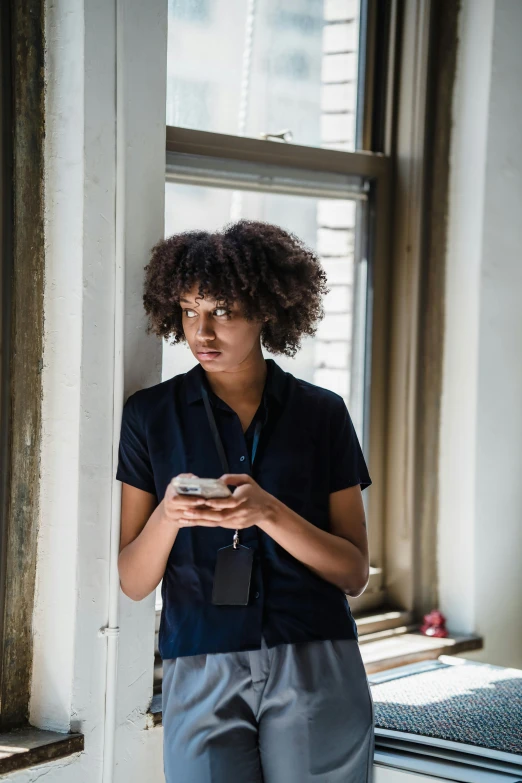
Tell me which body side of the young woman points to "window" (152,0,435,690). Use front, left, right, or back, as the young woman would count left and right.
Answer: back

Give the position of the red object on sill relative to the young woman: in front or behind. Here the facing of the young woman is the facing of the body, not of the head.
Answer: behind

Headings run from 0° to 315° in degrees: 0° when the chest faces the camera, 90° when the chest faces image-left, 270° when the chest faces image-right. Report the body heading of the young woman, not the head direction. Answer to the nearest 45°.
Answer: approximately 0°

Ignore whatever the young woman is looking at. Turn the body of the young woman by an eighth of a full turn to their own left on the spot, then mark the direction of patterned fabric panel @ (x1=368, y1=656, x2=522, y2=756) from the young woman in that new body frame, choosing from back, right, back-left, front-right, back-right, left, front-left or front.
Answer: left

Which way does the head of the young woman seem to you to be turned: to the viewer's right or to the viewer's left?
to the viewer's left
